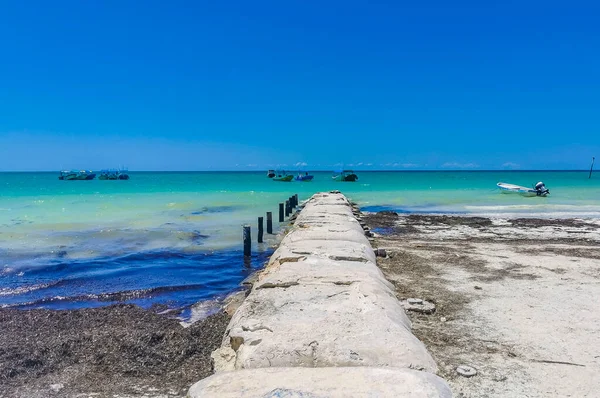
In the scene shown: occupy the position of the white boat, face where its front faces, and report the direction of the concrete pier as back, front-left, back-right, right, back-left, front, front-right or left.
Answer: left

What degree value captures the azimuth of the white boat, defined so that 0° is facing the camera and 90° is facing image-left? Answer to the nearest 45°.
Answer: approximately 90°

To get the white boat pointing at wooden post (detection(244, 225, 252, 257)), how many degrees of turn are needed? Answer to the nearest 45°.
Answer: approximately 90° to its left
